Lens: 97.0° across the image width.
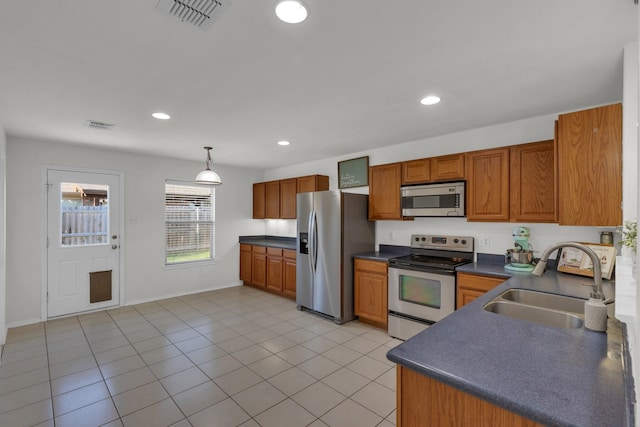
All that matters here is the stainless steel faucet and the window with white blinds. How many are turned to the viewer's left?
1

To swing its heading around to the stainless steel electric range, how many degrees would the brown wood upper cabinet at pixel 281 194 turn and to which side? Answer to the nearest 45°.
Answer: approximately 90° to its left

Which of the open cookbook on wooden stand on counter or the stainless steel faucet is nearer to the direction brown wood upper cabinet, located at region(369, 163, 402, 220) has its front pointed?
the stainless steel faucet

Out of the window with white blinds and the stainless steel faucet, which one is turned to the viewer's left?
the stainless steel faucet

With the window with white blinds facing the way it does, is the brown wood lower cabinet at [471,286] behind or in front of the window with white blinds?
in front

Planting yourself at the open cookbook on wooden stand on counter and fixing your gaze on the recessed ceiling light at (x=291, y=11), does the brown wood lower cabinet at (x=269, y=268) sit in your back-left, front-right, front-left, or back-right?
front-right

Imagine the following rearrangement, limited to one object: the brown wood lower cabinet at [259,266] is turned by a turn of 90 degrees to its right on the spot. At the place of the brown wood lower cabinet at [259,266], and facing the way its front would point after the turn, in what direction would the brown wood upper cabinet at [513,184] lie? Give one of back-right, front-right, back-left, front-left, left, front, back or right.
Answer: back

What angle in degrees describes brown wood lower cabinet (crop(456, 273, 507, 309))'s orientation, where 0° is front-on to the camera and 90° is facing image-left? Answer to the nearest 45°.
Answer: approximately 45°

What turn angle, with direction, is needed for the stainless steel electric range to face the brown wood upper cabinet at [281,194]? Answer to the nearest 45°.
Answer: approximately 90° to its right

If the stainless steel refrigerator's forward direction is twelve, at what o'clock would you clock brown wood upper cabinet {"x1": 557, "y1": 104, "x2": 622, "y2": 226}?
The brown wood upper cabinet is roughly at 9 o'clock from the stainless steel refrigerator.

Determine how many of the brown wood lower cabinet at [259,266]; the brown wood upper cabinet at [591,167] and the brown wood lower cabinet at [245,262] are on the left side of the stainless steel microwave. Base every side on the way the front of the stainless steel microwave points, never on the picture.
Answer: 1

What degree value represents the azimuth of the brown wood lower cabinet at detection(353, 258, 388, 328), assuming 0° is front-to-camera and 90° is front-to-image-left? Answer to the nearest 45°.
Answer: approximately 45°

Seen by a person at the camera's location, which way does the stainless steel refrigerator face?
facing the viewer and to the left of the viewer

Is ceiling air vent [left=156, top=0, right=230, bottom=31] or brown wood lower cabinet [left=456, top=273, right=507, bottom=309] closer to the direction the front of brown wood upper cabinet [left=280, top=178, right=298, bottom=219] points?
the ceiling air vent

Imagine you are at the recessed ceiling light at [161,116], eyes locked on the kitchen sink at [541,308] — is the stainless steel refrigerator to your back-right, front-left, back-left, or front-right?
front-left

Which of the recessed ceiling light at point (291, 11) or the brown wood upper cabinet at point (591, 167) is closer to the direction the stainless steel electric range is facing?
the recessed ceiling light
